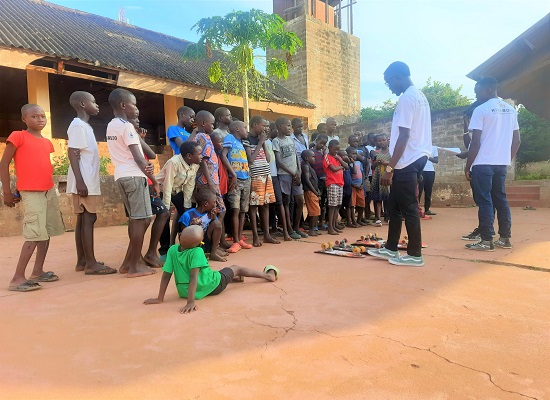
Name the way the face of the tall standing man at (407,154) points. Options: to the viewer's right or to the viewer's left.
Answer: to the viewer's left

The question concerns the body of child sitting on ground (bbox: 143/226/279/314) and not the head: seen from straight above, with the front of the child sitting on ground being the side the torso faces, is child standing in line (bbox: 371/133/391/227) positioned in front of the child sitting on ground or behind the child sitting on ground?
in front

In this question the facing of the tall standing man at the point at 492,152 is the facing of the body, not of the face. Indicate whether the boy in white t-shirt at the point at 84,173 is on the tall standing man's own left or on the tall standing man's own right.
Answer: on the tall standing man's own left

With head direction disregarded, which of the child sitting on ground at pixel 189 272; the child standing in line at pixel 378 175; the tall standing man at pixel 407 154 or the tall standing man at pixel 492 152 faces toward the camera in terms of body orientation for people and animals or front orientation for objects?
the child standing in line

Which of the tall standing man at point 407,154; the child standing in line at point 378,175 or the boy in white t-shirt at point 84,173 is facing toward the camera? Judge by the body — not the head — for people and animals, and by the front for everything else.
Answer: the child standing in line

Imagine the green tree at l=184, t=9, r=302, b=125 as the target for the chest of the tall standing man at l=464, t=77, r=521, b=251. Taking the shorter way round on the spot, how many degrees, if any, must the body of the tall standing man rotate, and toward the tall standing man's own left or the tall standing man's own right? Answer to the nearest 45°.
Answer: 0° — they already face it

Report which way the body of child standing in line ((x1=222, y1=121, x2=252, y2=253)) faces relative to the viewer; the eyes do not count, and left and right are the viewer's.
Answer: facing the viewer and to the right of the viewer

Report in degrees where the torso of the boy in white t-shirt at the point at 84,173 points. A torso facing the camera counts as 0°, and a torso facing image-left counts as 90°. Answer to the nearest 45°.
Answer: approximately 270°
